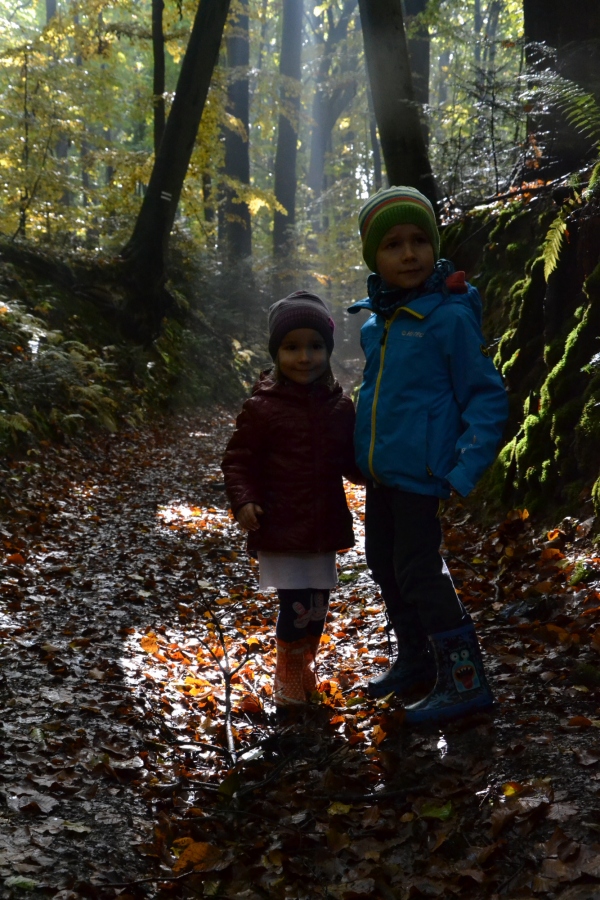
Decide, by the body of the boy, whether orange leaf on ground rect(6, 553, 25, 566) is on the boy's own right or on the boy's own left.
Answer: on the boy's own right

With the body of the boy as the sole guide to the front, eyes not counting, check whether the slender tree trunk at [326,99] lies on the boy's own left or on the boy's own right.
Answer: on the boy's own right

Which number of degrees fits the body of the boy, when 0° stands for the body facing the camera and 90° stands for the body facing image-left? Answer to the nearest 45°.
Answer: approximately 45°

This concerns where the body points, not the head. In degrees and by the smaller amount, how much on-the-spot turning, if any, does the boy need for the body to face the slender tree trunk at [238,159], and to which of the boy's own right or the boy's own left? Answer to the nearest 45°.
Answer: approximately 135° to the boy's own right

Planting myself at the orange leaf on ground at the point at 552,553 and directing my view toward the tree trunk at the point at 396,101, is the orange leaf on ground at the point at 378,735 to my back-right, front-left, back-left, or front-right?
back-left

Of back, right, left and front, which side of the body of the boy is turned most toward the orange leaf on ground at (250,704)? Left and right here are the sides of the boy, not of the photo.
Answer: right
